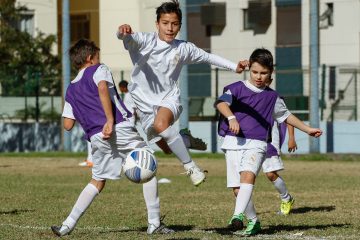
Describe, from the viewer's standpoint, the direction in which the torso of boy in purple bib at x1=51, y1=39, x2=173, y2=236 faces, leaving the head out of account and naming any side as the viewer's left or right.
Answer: facing away from the viewer and to the right of the viewer

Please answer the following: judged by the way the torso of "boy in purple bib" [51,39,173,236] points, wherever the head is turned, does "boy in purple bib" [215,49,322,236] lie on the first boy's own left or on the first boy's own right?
on the first boy's own right

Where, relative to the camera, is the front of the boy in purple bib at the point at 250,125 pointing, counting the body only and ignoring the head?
toward the camera

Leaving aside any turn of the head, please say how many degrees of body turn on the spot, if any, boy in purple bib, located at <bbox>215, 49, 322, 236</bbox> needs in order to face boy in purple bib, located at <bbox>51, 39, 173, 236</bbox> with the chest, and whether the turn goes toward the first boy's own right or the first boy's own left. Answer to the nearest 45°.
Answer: approximately 90° to the first boy's own right

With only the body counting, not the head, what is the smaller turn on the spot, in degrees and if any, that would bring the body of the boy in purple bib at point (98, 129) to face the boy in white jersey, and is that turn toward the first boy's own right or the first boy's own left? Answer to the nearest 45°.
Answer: approximately 45° to the first boy's own right

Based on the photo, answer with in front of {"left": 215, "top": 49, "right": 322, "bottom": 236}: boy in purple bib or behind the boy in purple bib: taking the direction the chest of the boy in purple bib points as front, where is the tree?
behind

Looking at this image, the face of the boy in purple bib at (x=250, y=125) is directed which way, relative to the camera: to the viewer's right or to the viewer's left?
to the viewer's left

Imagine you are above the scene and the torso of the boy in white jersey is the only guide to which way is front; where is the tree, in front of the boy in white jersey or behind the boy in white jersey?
behind

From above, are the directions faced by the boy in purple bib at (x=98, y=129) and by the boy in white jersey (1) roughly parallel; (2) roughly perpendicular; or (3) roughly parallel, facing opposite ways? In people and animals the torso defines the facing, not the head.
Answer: roughly perpendicular

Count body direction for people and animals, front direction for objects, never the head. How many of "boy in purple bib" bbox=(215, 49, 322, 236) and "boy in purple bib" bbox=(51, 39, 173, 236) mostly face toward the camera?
1

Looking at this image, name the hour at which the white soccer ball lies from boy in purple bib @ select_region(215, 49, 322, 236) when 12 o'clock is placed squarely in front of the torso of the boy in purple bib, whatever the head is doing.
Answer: The white soccer ball is roughly at 2 o'clock from the boy in purple bib.
